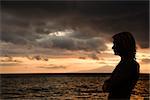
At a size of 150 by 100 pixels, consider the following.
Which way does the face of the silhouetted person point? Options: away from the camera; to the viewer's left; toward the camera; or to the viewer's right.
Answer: to the viewer's left

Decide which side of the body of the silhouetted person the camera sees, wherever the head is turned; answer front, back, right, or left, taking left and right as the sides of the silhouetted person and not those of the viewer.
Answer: left
